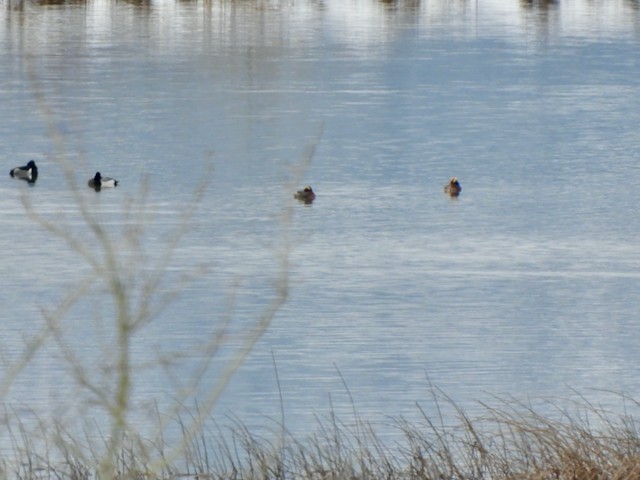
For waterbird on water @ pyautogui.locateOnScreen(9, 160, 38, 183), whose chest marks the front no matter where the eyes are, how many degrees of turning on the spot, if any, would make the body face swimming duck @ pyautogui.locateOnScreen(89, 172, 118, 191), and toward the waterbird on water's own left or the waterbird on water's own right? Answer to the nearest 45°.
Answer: approximately 45° to the waterbird on water's own right

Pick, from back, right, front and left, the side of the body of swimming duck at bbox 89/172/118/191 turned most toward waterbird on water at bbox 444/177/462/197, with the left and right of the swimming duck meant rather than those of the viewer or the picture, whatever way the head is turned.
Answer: back

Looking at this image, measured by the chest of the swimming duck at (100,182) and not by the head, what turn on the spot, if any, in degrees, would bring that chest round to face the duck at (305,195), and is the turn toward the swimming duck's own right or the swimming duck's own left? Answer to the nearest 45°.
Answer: approximately 135° to the swimming duck's own left

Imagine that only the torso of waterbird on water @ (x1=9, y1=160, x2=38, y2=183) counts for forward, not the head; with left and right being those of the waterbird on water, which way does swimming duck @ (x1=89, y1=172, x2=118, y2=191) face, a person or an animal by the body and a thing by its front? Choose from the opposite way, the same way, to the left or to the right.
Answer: the opposite way

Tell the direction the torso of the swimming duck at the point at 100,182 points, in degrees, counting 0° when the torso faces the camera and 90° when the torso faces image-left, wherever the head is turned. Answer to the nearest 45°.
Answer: approximately 90°

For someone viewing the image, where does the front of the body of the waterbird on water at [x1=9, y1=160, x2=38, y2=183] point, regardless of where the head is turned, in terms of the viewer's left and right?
facing to the right of the viewer

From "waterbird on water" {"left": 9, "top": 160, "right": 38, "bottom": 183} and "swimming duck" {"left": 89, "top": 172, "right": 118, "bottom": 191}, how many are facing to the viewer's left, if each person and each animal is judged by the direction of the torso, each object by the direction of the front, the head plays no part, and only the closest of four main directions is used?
1
